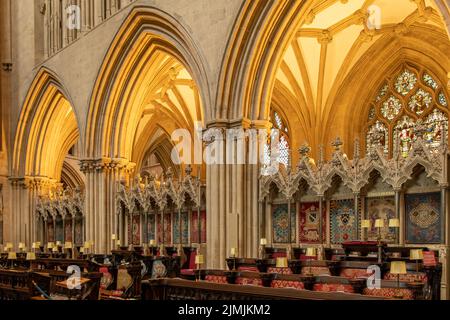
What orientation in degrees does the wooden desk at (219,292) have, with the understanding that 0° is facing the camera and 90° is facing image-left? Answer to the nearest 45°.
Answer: approximately 45°

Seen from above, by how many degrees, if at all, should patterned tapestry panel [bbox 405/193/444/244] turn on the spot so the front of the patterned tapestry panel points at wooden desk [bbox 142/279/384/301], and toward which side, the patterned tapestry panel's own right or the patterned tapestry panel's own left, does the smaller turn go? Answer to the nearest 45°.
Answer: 0° — it already faces it

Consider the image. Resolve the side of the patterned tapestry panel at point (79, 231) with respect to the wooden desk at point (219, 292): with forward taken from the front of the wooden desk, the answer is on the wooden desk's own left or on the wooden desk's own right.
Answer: on the wooden desk's own right

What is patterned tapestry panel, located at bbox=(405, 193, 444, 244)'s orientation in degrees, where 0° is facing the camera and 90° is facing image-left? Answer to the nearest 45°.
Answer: approximately 0°
